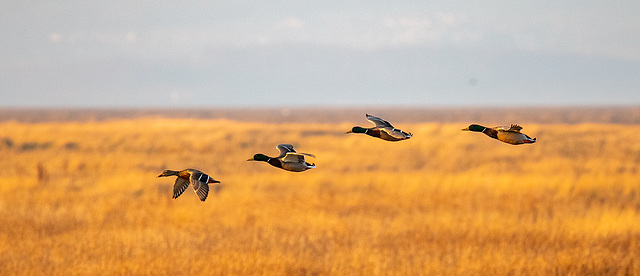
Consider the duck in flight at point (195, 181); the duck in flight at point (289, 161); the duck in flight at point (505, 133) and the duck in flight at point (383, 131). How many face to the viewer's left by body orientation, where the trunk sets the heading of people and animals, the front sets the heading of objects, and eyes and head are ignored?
4

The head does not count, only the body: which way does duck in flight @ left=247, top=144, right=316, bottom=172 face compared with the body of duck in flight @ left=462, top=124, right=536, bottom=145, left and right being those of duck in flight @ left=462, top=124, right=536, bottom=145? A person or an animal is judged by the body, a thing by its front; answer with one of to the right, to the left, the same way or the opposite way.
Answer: the same way

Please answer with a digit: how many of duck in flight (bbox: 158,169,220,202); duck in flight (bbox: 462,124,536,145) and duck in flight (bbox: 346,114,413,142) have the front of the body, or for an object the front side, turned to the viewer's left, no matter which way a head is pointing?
3

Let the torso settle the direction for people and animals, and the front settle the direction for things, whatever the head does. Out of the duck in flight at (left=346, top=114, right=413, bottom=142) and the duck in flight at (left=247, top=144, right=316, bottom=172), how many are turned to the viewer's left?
2

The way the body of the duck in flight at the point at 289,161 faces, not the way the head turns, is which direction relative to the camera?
to the viewer's left

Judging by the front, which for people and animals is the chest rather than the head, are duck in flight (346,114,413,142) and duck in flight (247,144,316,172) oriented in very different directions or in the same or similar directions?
same or similar directions

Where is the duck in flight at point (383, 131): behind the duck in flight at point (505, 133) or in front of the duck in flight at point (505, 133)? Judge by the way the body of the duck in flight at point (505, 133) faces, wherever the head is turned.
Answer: in front

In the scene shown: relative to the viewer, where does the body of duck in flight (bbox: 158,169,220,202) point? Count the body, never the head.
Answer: to the viewer's left

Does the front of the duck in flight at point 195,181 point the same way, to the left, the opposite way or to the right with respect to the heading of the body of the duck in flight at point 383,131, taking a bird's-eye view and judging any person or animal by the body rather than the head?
the same way

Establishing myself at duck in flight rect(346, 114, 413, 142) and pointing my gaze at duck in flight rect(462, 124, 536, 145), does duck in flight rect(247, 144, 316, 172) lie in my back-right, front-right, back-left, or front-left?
back-right

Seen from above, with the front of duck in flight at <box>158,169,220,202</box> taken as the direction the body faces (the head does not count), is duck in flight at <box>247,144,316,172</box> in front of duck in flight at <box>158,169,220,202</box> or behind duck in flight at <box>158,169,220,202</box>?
behind

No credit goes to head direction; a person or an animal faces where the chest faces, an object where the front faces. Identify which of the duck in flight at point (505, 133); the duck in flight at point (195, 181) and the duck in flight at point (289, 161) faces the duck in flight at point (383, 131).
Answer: the duck in flight at point (505, 133)

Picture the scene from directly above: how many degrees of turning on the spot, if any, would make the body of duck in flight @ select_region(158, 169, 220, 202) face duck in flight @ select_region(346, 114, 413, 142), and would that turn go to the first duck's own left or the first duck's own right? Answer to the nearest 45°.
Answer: approximately 180°

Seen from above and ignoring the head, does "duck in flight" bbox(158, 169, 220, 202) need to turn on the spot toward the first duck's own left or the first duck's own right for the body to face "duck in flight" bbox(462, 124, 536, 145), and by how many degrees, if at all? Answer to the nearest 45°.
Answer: approximately 180°

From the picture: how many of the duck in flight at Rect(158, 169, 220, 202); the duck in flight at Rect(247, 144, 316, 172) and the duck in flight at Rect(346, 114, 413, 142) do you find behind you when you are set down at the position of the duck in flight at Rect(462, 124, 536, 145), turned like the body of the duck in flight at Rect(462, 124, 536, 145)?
0

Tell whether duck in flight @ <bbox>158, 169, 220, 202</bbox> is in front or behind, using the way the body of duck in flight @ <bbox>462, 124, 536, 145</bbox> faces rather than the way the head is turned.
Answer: in front

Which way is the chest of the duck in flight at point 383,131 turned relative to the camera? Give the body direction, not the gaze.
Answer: to the viewer's left

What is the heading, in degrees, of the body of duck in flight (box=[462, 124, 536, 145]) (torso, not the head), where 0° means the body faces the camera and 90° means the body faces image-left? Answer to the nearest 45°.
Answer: approximately 90°

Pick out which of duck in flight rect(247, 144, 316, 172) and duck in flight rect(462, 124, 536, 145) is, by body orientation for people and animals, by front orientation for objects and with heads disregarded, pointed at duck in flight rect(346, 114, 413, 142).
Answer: duck in flight rect(462, 124, 536, 145)
